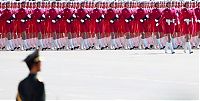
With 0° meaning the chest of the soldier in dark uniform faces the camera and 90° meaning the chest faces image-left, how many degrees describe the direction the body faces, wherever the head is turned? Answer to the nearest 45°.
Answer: approximately 225°
